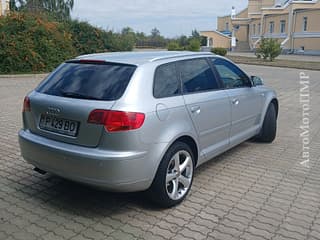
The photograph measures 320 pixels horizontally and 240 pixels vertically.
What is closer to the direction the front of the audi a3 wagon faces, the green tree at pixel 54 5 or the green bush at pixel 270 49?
the green bush

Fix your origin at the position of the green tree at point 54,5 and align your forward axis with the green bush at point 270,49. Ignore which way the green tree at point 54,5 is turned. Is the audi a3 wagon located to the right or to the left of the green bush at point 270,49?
right

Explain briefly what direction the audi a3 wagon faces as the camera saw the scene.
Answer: facing away from the viewer and to the right of the viewer

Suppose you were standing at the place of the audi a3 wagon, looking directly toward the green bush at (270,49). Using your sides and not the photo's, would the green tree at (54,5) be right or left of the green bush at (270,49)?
left

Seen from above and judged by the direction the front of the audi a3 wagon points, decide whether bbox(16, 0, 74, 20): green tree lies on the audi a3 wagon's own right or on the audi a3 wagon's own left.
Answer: on the audi a3 wagon's own left

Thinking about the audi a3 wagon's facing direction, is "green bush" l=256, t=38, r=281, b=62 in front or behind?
in front
